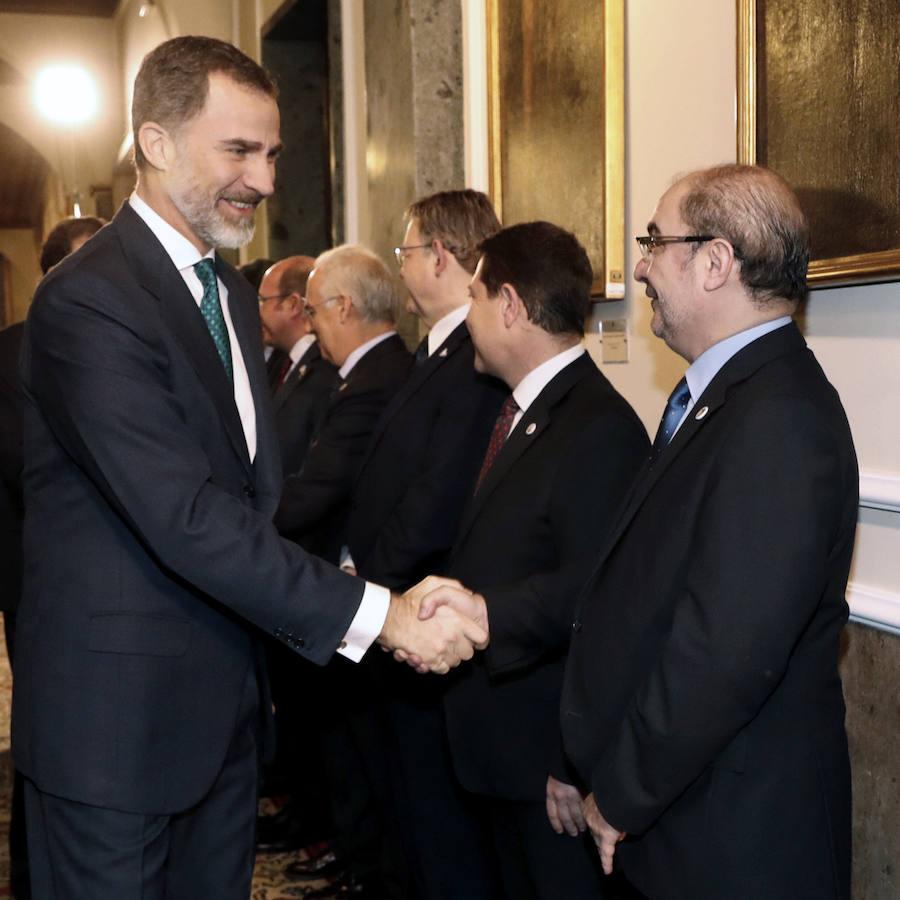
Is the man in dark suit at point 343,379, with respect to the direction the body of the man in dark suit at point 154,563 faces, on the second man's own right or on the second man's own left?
on the second man's own left

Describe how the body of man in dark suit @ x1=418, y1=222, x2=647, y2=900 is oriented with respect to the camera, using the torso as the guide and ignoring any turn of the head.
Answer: to the viewer's left

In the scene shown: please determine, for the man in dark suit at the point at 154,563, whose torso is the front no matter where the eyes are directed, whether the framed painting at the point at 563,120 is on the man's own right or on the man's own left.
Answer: on the man's own left

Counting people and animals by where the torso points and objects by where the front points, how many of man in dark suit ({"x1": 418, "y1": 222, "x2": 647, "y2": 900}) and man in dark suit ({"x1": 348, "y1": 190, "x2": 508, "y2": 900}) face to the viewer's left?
2

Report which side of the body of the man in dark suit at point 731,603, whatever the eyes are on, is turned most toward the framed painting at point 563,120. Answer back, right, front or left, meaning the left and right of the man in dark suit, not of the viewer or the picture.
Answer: right

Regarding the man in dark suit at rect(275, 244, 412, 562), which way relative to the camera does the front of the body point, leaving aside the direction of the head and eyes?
to the viewer's left

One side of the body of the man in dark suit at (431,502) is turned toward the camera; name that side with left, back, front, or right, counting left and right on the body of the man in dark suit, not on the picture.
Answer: left

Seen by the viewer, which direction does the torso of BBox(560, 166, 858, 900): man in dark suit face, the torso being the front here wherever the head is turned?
to the viewer's left

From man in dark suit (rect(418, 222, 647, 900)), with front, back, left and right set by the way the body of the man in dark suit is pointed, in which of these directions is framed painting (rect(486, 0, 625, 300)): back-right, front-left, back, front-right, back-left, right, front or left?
right

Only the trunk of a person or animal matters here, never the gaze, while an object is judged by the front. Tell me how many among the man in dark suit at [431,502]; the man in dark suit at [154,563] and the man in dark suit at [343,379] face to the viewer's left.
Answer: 2
